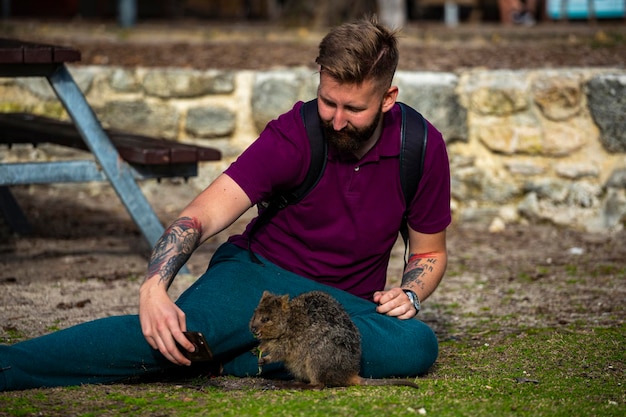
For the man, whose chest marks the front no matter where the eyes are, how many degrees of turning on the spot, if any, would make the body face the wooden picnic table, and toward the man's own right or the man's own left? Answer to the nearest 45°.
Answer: approximately 135° to the man's own right

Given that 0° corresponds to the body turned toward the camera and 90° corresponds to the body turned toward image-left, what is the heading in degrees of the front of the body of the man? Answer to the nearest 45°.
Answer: approximately 0°

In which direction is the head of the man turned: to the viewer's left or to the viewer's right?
to the viewer's left
